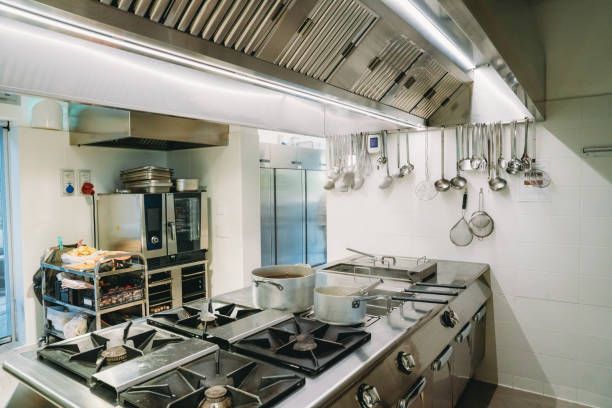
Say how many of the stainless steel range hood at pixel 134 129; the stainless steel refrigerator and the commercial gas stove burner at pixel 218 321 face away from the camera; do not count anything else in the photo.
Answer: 0

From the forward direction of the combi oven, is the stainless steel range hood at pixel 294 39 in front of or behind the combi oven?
in front

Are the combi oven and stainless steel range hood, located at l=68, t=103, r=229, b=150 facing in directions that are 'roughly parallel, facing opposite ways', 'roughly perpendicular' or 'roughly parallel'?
roughly parallel

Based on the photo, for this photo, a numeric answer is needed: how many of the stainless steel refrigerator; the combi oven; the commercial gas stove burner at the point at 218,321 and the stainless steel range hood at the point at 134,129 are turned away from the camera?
0

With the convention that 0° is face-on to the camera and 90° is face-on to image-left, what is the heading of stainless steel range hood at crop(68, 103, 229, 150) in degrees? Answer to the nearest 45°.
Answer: approximately 315°

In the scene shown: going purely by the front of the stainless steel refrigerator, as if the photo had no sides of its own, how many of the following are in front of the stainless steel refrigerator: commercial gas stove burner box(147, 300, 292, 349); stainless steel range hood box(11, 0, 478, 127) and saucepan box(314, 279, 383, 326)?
3

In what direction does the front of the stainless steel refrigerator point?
toward the camera

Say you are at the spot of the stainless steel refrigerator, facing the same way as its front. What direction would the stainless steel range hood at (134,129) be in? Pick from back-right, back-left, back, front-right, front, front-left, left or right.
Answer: front-right

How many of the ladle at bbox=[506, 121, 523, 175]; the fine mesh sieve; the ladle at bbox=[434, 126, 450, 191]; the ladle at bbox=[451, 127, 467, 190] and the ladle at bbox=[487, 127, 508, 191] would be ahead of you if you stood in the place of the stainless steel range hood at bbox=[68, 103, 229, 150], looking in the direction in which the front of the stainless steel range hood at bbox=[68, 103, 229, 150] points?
5

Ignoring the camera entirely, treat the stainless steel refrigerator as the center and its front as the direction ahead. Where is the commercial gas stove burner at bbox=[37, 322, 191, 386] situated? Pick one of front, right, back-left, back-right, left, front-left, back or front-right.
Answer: front

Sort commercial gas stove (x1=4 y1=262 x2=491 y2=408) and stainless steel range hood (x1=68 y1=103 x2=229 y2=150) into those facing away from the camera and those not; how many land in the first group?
0
